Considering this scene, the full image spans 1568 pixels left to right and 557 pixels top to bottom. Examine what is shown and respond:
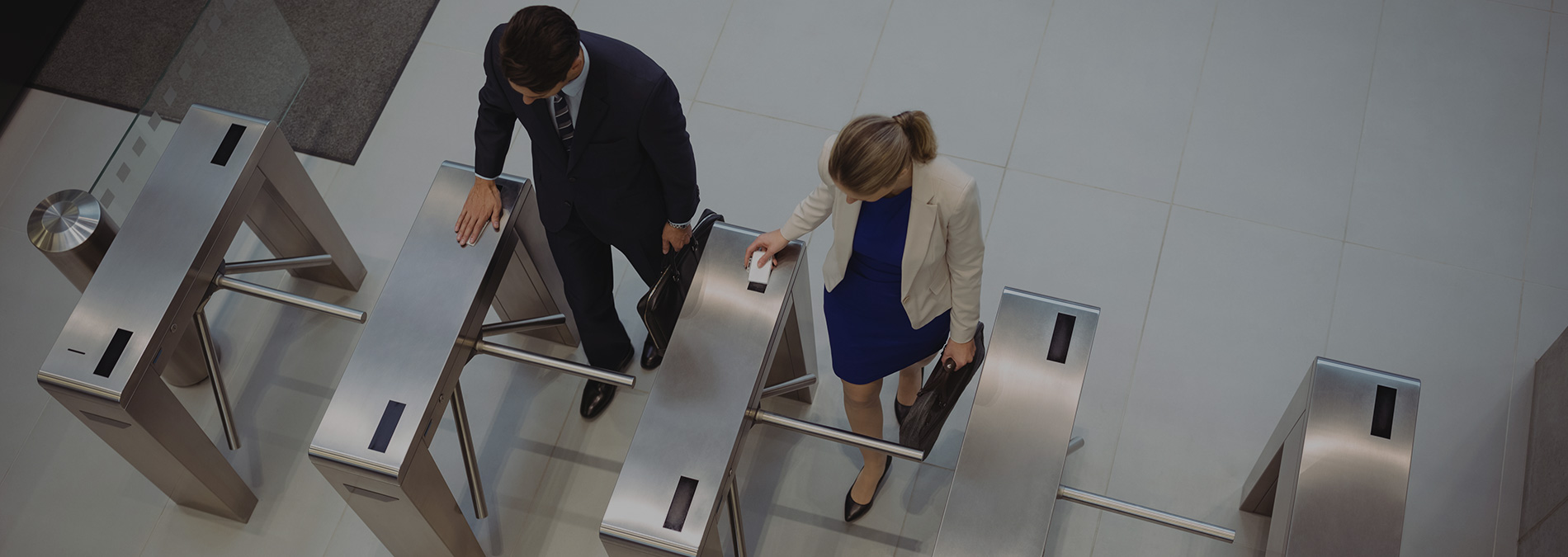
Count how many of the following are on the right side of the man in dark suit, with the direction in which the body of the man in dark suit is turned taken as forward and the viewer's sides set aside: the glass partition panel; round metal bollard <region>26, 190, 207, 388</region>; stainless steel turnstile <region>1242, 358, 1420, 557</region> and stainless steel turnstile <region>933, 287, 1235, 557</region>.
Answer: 2

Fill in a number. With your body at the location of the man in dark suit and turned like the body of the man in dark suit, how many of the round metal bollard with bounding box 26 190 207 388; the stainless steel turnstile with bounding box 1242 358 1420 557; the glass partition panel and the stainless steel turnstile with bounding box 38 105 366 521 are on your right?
3

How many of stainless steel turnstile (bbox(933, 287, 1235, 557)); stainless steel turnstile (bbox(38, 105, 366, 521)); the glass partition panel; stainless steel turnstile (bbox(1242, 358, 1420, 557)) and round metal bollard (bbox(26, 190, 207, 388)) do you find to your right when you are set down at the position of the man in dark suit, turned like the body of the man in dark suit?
3

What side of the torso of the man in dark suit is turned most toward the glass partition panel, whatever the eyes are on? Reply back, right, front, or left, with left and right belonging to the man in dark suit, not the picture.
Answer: right

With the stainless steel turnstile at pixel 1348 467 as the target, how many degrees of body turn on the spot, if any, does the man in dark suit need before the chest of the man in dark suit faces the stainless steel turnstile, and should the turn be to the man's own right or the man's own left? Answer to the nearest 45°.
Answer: approximately 135° to the man's own left

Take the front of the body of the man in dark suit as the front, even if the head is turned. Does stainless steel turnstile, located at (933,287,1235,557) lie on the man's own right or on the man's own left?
on the man's own left

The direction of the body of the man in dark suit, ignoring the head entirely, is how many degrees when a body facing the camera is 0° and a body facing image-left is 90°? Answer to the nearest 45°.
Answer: approximately 45°

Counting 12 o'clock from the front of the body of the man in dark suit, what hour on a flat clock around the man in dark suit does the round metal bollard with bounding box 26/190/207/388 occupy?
The round metal bollard is roughly at 3 o'clock from the man in dark suit.
